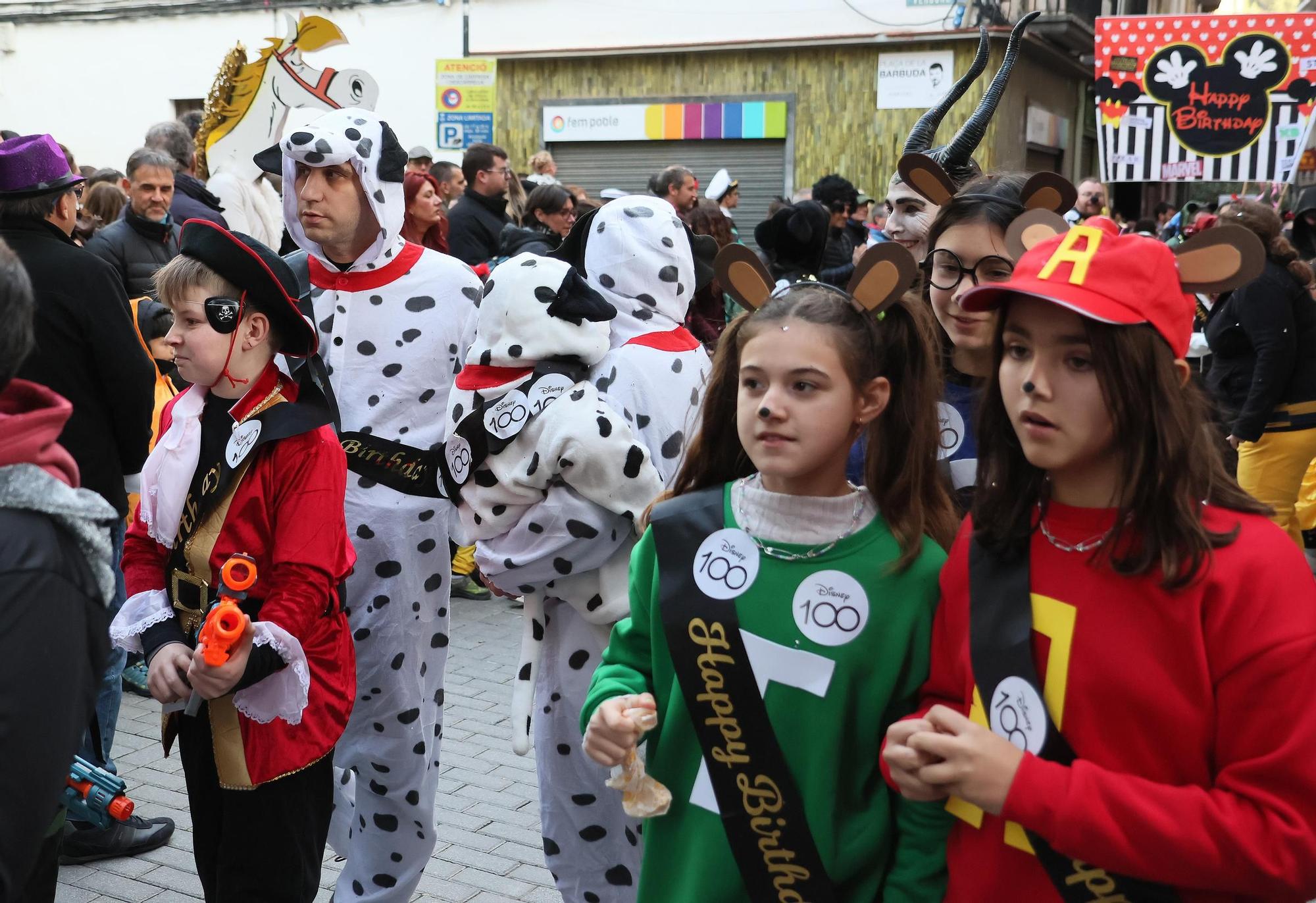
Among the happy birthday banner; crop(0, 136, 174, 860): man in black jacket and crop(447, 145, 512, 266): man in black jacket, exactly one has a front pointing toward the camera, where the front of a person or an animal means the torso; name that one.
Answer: the happy birthday banner

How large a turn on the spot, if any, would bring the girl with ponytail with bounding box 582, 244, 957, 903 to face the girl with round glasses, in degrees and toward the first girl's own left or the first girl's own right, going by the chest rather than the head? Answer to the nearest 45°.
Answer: approximately 180°

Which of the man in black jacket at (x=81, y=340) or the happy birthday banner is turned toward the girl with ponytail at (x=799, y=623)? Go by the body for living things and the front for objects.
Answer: the happy birthday banner

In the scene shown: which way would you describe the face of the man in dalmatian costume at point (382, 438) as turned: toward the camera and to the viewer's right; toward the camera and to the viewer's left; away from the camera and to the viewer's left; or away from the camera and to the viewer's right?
toward the camera and to the viewer's left

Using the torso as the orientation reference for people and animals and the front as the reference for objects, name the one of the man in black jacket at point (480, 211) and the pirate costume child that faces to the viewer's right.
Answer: the man in black jacket

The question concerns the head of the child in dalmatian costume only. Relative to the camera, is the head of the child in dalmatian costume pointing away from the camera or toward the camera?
away from the camera

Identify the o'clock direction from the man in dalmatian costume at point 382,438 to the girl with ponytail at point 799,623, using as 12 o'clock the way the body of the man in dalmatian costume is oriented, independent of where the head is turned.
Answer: The girl with ponytail is roughly at 10 o'clock from the man in dalmatian costume.

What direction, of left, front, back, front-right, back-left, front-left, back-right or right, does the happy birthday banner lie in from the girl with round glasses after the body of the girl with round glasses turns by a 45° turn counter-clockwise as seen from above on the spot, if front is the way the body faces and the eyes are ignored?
back-left

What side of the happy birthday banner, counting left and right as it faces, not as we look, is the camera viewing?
front

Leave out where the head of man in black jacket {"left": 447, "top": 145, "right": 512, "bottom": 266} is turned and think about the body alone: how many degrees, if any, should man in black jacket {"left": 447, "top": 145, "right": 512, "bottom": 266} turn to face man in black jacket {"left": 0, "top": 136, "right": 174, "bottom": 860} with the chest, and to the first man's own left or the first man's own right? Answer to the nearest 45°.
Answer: approximately 90° to the first man's own right

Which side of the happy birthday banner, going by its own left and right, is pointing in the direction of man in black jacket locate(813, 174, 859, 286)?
right

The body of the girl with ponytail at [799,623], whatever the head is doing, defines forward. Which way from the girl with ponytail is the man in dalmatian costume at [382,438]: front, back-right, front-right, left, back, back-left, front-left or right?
right

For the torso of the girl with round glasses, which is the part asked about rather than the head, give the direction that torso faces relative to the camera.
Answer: toward the camera

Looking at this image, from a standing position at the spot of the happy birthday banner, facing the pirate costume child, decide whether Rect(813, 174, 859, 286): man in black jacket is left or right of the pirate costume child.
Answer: right
